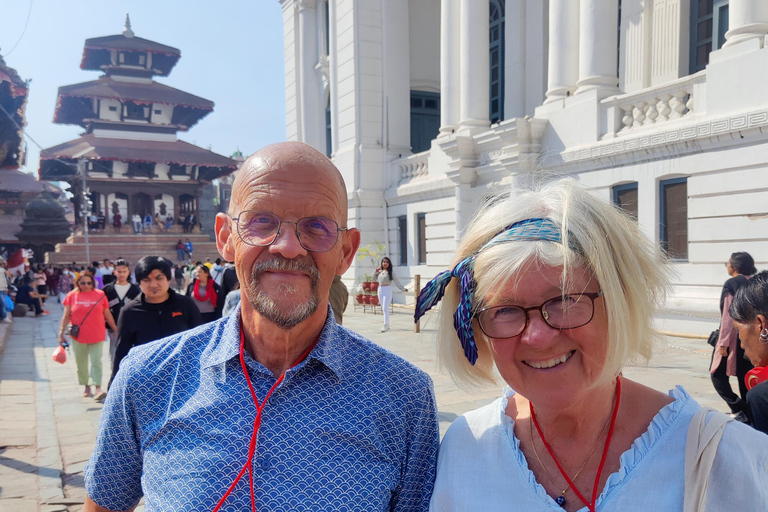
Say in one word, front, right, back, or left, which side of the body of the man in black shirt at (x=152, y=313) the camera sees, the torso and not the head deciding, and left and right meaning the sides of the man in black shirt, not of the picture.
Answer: front

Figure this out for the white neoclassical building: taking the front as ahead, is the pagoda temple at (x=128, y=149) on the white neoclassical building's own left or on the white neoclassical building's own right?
on the white neoclassical building's own right

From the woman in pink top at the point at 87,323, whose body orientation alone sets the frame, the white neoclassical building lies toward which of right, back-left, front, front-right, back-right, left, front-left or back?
left

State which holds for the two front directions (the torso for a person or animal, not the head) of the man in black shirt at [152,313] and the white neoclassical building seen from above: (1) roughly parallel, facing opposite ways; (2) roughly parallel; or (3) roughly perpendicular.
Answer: roughly perpendicular

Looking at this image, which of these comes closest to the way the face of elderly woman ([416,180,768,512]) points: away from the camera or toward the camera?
toward the camera

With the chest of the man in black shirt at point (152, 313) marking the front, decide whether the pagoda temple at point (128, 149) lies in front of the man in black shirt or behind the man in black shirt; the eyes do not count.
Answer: behind

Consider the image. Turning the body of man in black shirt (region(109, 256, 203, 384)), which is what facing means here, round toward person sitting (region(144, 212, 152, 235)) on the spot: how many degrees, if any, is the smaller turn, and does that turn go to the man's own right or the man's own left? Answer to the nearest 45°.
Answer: approximately 180°

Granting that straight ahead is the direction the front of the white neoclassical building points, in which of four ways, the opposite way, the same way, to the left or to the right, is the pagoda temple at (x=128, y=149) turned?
to the left

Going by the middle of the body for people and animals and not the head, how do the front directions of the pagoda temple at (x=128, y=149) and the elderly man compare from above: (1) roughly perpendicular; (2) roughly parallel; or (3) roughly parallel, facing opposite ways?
roughly parallel

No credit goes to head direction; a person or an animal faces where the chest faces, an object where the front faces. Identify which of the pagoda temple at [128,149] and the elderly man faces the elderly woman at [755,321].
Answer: the pagoda temple

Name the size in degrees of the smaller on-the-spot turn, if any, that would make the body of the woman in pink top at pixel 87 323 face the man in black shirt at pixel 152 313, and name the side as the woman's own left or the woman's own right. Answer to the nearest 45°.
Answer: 0° — they already face them

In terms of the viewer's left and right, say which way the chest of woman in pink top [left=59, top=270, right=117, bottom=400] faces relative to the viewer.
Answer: facing the viewer

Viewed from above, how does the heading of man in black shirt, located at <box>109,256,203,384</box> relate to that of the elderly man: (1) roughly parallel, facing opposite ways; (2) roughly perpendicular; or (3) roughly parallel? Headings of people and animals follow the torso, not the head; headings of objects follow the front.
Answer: roughly parallel

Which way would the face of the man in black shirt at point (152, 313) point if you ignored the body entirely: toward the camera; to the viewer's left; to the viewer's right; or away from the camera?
toward the camera

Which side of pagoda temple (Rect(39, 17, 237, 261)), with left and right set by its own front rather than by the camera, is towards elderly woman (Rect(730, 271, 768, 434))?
front

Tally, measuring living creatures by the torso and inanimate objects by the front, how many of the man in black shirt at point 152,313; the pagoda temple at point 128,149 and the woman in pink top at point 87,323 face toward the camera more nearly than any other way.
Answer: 3

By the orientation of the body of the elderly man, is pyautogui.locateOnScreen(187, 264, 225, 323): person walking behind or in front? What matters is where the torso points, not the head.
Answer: behind
